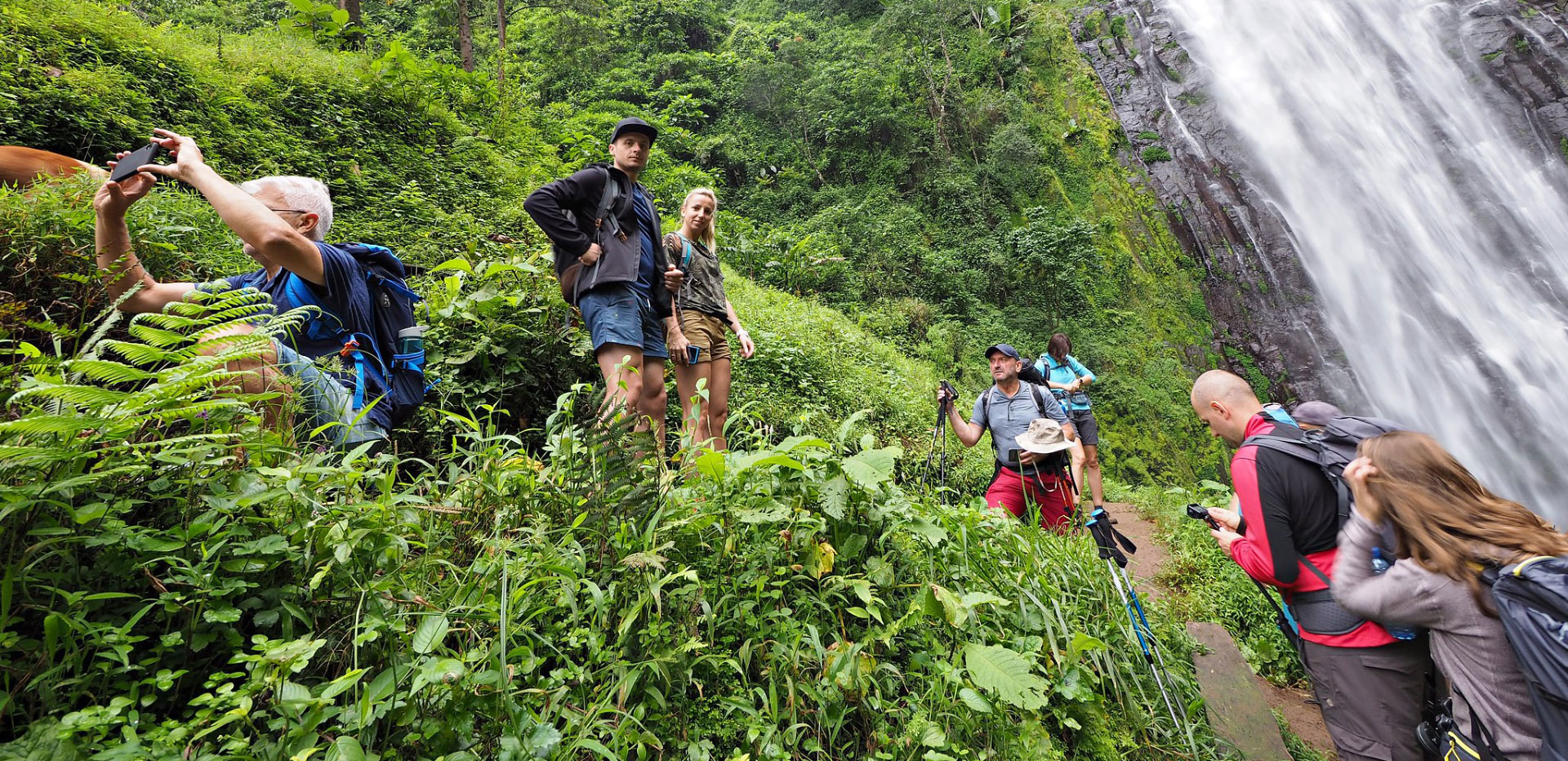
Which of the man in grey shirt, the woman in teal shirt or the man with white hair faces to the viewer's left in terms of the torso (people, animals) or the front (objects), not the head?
the man with white hair

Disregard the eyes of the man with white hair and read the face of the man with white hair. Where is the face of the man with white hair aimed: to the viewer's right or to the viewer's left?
to the viewer's left

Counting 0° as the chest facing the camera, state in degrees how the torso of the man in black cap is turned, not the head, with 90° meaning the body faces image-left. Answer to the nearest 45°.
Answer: approximately 315°

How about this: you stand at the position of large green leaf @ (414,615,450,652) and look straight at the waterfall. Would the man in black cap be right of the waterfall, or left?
left

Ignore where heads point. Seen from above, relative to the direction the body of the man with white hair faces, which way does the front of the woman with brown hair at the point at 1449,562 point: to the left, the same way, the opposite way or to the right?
to the right

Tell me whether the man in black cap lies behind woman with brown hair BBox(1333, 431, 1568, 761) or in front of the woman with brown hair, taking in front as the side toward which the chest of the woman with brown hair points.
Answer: in front

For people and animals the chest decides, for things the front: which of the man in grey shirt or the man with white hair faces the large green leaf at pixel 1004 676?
the man in grey shirt

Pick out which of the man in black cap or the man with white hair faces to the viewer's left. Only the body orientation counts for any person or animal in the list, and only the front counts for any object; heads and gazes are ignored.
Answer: the man with white hair

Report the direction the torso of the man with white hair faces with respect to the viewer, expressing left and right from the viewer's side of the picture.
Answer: facing to the left of the viewer

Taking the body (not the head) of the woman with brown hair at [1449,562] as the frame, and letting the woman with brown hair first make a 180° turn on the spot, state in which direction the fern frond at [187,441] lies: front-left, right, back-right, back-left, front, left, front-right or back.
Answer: back-right

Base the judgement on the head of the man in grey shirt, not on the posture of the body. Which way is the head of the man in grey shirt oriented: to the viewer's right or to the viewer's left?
to the viewer's left

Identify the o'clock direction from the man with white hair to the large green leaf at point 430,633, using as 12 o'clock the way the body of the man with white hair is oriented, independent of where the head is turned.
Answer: The large green leaf is roughly at 9 o'clock from the man with white hair.

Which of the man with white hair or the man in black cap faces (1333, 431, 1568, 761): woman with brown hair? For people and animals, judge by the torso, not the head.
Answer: the man in black cap
